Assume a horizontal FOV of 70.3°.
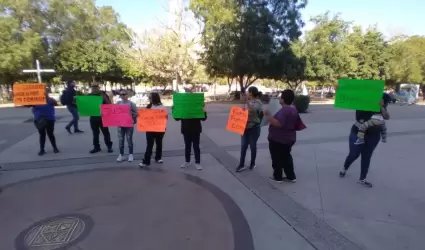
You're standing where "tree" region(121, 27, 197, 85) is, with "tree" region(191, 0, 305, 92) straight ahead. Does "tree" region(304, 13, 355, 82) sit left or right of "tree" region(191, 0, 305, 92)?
left

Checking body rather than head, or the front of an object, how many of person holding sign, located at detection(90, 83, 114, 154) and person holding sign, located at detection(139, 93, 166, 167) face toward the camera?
2

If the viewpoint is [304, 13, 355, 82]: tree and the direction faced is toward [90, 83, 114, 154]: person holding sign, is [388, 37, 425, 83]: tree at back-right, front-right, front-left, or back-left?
back-left

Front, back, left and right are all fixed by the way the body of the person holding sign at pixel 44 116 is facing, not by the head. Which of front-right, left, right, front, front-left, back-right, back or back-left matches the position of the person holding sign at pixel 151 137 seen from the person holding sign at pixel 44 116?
front-left

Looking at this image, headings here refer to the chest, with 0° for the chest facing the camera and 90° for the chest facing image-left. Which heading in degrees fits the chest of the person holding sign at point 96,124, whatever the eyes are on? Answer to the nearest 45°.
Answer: approximately 0°
